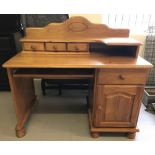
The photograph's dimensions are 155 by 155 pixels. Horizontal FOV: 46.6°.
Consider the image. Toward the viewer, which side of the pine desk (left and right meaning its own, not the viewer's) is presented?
front
